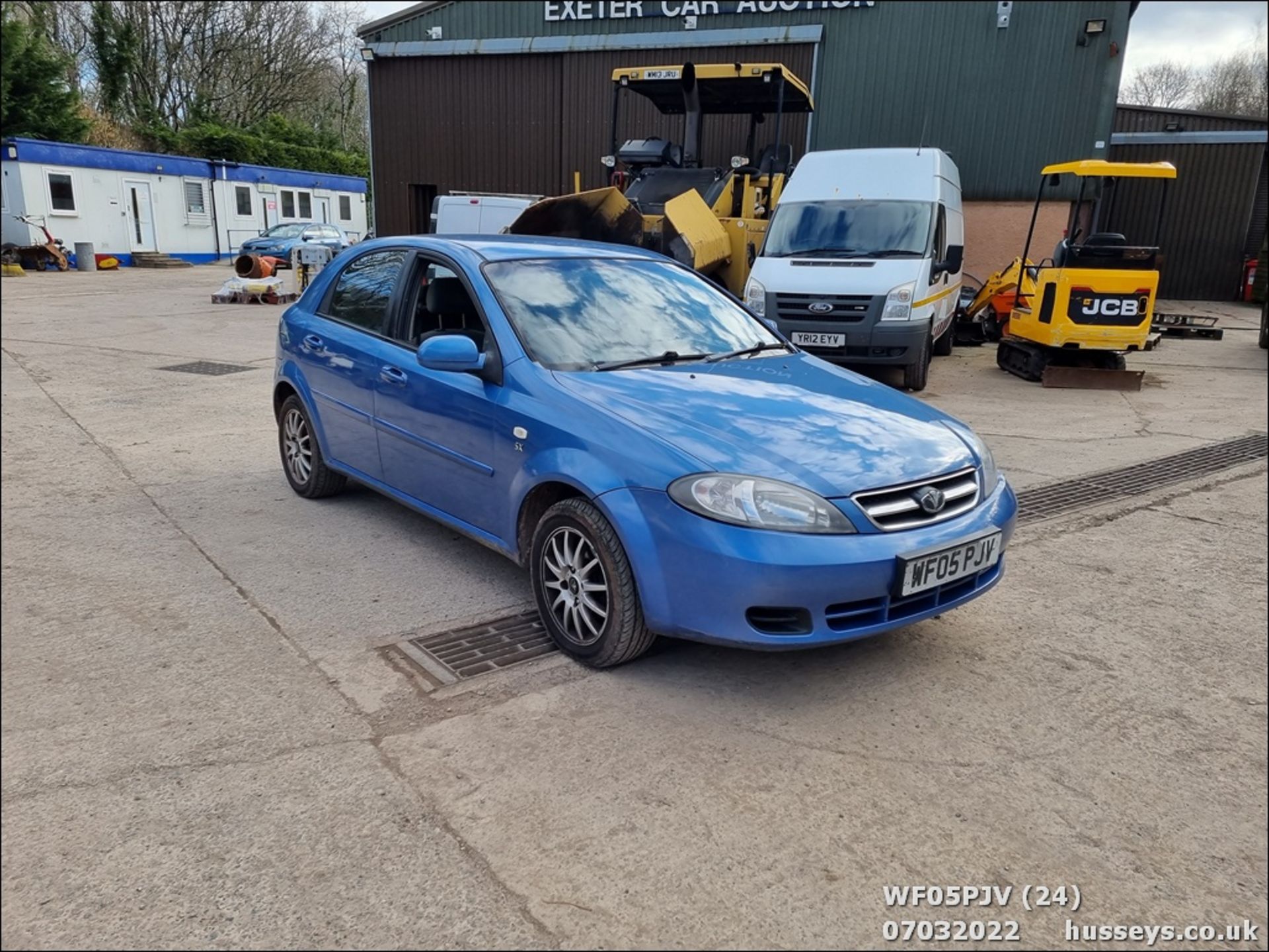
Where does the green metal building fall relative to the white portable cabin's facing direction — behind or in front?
in front

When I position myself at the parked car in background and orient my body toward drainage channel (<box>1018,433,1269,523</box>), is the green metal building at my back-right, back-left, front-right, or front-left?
front-left

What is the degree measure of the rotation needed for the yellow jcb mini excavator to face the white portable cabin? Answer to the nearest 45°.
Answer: approximately 45° to its left

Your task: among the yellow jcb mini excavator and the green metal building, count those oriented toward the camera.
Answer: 1

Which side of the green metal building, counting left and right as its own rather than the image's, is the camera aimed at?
front

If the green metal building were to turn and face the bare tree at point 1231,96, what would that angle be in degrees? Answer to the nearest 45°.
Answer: approximately 135° to its left

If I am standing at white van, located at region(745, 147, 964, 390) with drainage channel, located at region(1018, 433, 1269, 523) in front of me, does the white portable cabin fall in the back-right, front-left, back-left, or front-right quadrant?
back-right

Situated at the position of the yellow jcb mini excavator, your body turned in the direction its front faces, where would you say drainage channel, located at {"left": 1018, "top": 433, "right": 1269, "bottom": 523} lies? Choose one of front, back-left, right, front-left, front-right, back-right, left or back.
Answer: back-left

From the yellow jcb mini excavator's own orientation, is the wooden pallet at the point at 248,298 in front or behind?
in front

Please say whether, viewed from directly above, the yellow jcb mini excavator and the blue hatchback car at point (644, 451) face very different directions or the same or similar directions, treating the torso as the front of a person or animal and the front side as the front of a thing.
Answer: very different directions
